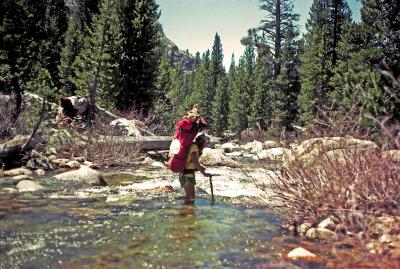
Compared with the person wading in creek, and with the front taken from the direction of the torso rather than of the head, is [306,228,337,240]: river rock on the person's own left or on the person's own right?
on the person's own right

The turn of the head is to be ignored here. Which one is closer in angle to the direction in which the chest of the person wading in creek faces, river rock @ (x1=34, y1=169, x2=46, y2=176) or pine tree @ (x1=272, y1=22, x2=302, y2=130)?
the pine tree

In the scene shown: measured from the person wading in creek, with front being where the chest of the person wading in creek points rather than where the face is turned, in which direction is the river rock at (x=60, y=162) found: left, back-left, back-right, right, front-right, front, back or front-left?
back-left

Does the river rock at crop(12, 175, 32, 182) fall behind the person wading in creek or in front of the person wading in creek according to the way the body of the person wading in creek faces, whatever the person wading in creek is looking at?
behind

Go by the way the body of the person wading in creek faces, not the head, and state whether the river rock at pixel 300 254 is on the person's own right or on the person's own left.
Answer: on the person's own right

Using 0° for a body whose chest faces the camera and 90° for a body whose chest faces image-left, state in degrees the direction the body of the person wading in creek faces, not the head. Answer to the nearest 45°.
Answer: approximately 270°

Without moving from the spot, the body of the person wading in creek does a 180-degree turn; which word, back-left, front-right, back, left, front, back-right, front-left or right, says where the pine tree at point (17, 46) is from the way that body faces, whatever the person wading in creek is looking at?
front-right

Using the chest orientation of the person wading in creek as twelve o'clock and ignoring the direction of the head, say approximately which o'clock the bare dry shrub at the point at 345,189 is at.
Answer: The bare dry shrub is roughly at 2 o'clock from the person wading in creek.

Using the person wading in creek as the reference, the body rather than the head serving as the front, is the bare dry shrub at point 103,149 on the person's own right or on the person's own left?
on the person's own left

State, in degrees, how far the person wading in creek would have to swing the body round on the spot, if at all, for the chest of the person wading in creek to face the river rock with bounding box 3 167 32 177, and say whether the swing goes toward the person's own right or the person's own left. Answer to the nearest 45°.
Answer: approximately 135° to the person's own left

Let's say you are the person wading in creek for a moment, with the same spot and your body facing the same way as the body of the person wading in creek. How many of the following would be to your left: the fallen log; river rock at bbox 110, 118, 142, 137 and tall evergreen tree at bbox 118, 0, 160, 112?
3

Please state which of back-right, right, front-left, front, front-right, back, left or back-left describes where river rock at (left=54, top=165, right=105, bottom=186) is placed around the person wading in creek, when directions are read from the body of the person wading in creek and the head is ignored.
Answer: back-left

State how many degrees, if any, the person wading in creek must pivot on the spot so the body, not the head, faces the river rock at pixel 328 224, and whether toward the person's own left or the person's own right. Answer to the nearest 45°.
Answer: approximately 45° to the person's own right
